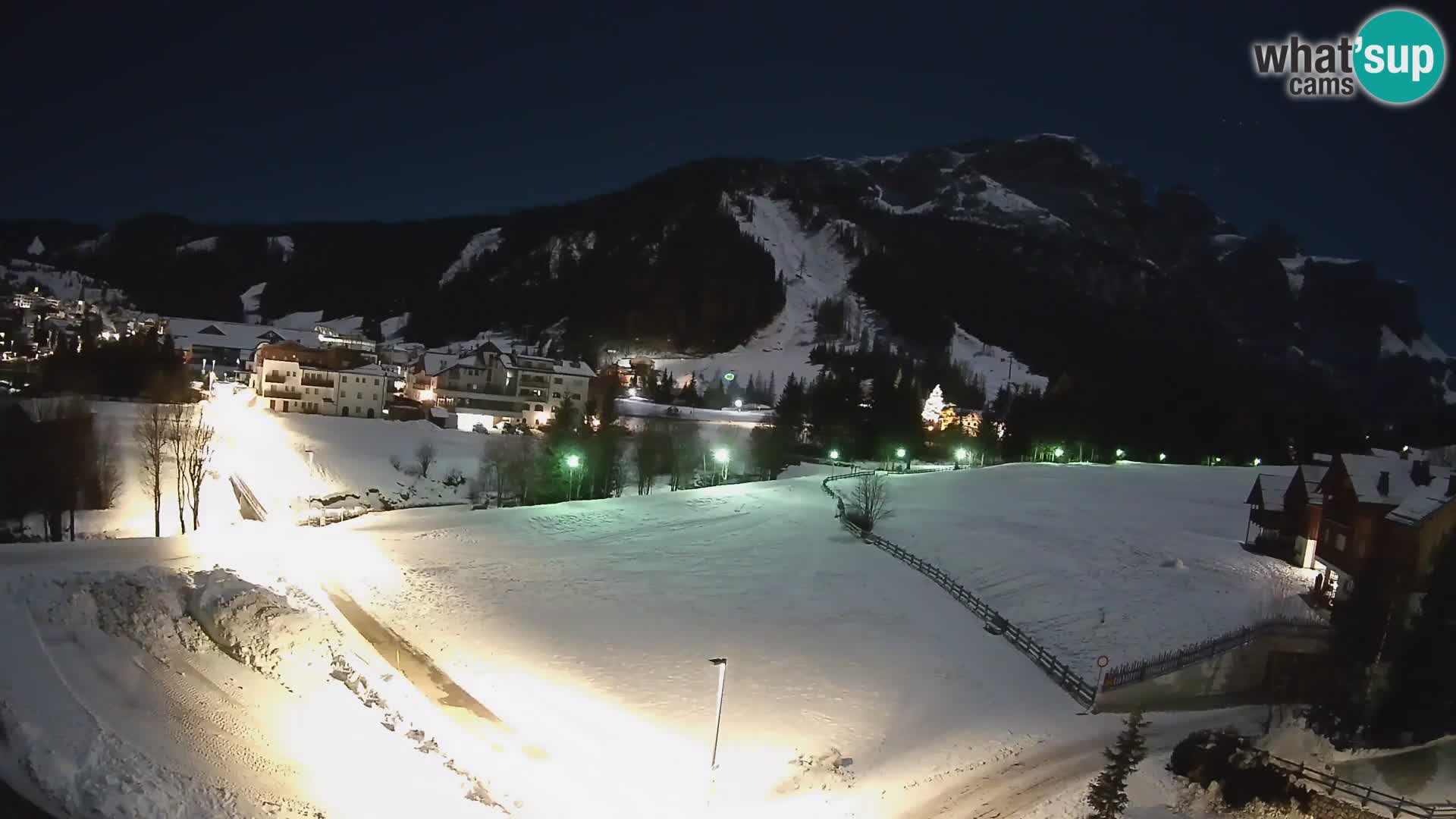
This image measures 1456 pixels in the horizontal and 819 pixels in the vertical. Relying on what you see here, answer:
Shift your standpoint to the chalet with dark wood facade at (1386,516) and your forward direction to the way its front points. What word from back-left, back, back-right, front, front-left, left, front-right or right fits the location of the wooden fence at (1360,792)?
front-left

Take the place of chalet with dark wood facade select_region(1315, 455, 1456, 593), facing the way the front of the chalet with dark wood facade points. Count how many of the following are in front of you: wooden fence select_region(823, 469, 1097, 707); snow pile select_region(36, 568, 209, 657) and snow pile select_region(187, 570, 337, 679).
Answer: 3

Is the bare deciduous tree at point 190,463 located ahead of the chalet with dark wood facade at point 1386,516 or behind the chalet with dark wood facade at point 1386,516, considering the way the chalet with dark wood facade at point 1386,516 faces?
ahead

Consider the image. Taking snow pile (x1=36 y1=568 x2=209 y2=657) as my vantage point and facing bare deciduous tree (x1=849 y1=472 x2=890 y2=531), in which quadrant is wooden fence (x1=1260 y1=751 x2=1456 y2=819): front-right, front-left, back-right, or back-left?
front-right

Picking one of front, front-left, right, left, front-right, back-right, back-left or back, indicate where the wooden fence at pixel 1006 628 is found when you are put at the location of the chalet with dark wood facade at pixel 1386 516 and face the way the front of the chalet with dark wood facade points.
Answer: front

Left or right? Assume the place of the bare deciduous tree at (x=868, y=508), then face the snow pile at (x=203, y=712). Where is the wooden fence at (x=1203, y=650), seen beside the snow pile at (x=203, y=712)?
left

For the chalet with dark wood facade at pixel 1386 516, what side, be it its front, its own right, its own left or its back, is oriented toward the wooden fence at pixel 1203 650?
front

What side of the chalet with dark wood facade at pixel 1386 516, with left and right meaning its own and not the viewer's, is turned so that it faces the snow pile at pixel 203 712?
front

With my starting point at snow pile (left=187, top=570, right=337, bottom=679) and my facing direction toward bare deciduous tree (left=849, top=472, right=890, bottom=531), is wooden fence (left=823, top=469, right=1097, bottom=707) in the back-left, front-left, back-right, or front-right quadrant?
front-right
